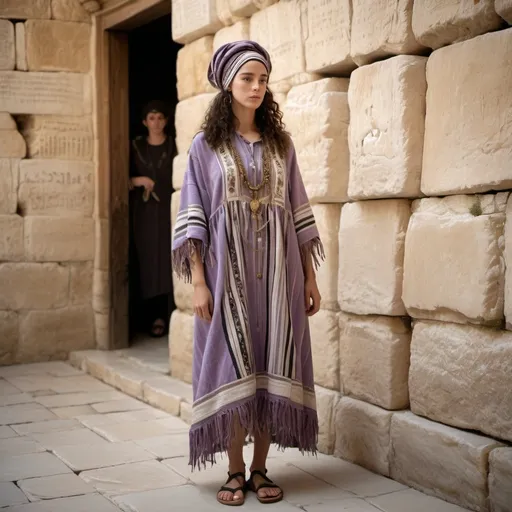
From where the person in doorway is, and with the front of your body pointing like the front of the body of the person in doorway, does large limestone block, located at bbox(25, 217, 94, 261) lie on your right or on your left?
on your right

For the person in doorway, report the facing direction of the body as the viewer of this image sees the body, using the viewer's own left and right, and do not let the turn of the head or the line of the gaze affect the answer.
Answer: facing the viewer

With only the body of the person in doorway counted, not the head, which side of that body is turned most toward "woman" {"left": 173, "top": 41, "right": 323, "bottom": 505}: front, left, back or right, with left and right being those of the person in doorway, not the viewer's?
front

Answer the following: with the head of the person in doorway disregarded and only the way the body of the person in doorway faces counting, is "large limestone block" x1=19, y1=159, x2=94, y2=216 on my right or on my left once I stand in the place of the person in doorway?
on my right

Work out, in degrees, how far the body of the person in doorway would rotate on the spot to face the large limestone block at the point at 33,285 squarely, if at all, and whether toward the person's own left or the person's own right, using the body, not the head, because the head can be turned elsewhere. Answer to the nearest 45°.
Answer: approximately 90° to the person's own right

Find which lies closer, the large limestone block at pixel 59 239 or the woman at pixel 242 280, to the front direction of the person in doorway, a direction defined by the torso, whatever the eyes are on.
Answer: the woman
